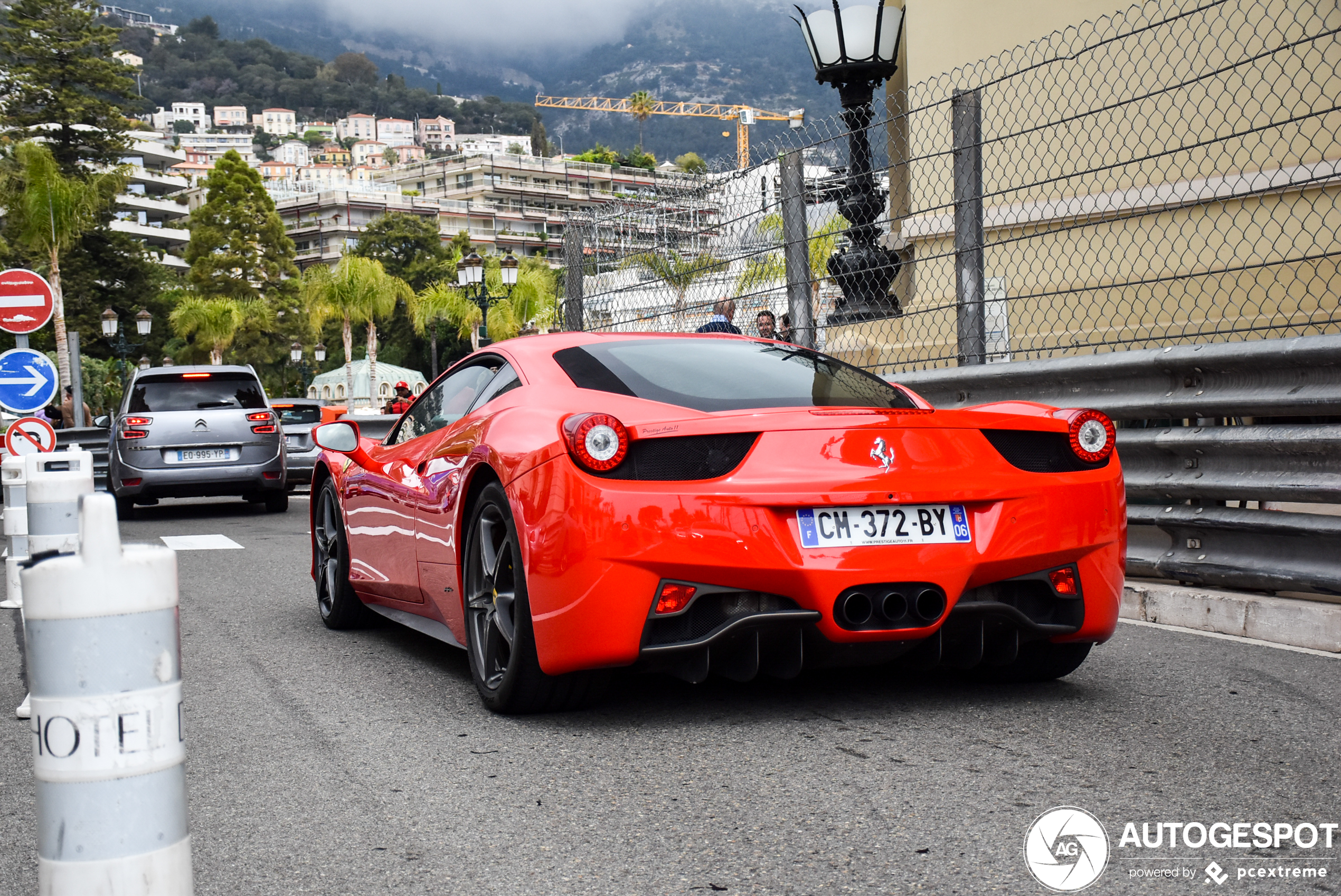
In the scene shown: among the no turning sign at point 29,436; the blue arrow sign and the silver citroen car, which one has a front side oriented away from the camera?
the silver citroen car

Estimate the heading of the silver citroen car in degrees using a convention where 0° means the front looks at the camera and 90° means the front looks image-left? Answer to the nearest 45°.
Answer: approximately 180°

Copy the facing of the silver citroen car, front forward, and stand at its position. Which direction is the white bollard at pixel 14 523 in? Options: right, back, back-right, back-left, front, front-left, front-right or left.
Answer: back

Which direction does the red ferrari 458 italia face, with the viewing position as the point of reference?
facing away from the viewer and to the left of the viewer

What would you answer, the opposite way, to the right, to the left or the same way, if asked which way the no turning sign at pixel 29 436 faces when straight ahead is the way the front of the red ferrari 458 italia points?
the opposite way

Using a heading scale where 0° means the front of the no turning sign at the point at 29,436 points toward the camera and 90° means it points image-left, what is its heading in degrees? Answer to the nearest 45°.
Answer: approximately 0°

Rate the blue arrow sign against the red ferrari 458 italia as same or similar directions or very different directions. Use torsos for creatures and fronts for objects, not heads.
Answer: very different directions
